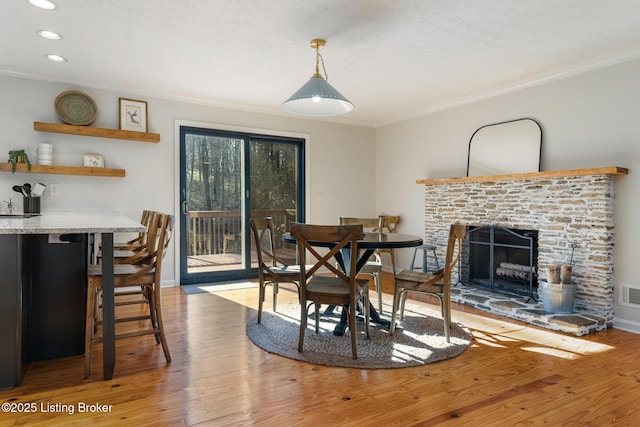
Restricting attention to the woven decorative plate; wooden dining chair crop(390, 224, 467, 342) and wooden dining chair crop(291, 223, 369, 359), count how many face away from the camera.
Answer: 1

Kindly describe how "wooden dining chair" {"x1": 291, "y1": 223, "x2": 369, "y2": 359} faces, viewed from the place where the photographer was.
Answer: facing away from the viewer

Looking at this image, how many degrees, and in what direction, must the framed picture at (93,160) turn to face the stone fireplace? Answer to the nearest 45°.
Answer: approximately 45° to its left

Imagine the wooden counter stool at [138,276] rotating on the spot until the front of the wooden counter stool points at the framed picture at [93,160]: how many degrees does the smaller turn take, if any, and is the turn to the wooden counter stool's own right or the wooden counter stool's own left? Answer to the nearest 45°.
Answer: approximately 90° to the wooden counter stool's own right

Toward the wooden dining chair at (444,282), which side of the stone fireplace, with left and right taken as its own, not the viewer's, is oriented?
front

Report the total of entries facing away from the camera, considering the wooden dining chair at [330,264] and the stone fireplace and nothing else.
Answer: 1

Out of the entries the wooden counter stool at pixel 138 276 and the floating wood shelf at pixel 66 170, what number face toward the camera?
1

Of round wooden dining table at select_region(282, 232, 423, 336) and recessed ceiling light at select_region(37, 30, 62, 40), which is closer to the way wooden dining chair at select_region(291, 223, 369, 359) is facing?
the round wooden dining table

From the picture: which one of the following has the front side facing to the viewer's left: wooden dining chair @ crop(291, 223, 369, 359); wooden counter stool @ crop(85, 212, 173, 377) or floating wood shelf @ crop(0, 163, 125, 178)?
wooden counter stool @ crop(85, 212, 173, 377)

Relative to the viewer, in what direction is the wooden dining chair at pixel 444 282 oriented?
to the viewer's left
